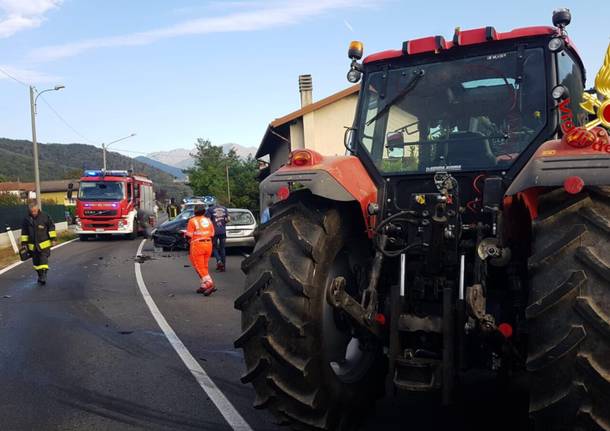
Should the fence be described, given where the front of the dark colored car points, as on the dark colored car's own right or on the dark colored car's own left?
on the dark colored car's own right

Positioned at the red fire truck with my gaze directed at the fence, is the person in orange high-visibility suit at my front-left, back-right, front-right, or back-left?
back-left

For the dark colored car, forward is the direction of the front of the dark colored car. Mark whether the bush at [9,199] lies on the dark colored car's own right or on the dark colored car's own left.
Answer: on the dark colored car's own right

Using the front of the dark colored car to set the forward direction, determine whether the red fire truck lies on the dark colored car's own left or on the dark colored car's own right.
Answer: on the dark colored car's own right

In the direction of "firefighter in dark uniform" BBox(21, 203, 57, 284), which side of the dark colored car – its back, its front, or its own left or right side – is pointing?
front

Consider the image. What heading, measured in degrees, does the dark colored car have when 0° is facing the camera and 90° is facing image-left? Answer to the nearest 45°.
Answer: approximately 45°
